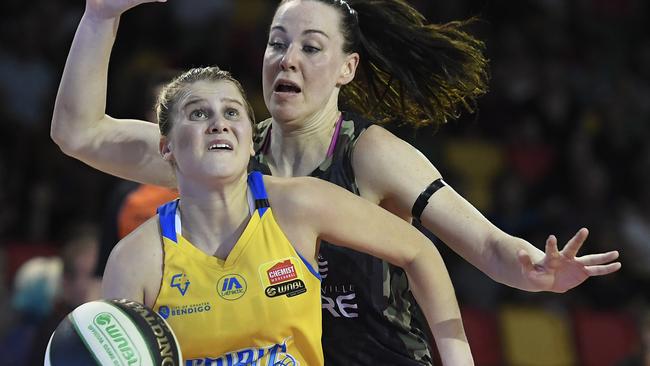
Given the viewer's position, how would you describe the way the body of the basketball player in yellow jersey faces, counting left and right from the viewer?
facing the viewer
